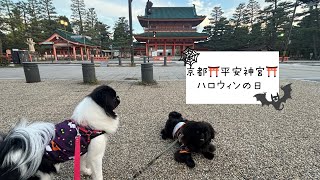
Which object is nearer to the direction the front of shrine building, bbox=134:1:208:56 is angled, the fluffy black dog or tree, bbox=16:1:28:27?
the fluffy black dog

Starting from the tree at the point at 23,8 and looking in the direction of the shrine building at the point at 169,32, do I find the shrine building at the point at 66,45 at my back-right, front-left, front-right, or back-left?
front-right

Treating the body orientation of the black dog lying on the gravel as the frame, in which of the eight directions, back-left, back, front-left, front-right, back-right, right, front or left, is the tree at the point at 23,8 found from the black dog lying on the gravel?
back

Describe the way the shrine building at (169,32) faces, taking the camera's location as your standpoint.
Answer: facing the viewer

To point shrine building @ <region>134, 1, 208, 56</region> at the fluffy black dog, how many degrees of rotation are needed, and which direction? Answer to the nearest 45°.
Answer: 0° — it already faces it

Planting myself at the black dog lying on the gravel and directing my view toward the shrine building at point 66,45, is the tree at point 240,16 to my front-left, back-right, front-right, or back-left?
front-right

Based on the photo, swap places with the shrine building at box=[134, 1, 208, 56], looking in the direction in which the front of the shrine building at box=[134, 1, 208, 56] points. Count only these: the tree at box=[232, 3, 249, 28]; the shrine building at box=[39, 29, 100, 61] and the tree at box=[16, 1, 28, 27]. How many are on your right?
2

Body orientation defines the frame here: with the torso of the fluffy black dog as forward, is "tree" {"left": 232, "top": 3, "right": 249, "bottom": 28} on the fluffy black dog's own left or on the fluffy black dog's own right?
on the fluffy black dog's own left

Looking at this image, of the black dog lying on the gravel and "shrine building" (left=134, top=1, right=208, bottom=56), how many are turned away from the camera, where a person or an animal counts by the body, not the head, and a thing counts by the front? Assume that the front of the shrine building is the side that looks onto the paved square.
0

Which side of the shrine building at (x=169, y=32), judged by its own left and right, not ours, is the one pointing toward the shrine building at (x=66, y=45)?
right

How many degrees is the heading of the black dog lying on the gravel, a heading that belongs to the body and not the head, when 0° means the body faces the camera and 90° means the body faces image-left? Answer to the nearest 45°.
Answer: approximately 315°

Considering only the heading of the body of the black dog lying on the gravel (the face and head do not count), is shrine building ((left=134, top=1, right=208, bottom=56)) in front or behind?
behind
